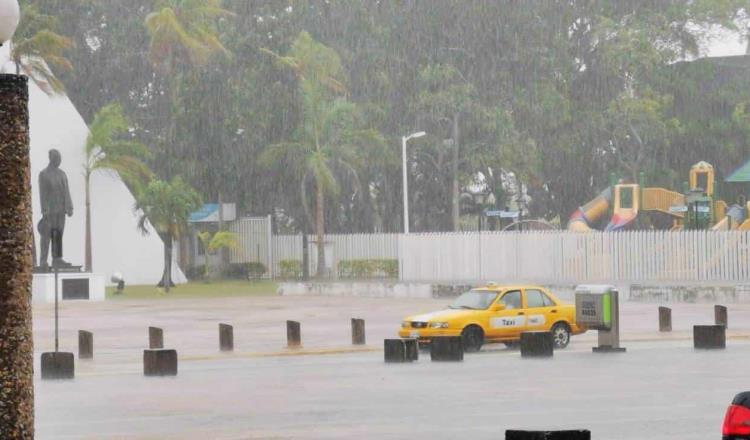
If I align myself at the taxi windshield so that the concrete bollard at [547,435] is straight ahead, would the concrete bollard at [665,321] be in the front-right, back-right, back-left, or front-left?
back-left

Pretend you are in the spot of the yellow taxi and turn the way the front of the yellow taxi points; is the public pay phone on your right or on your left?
on your left

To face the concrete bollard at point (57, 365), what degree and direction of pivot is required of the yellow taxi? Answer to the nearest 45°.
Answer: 0° — it already faces it

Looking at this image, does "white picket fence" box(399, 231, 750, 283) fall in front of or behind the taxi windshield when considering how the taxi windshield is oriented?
behind

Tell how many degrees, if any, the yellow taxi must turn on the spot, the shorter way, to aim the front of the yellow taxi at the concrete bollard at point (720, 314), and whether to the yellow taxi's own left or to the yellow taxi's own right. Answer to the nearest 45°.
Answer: approximately 180°

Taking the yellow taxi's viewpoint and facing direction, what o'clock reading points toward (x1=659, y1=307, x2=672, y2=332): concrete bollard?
The concrete bollard is roughly at 6 o'clock from the yellow taxi.

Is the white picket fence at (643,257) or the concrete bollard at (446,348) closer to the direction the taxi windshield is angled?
the concrete bollard

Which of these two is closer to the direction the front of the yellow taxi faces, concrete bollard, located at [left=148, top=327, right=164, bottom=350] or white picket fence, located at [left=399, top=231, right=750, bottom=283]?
the concrete bollard

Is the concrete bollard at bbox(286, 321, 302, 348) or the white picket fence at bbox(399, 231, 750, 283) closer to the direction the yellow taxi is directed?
the concrete bollard

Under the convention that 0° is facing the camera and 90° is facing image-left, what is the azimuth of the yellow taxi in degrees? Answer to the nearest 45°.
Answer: approximately 45°
